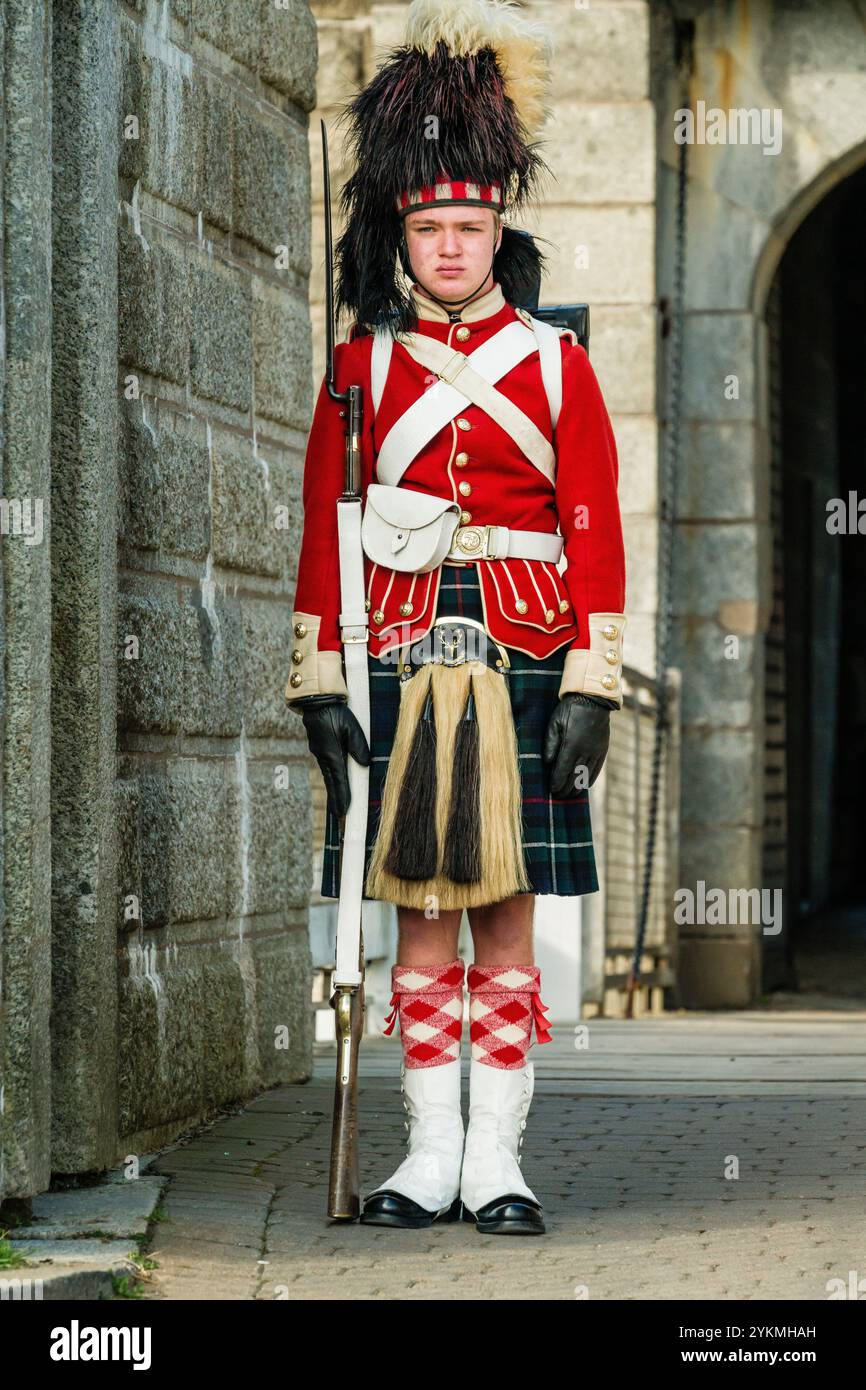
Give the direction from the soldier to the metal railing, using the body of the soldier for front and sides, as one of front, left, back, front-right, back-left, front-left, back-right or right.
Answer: back

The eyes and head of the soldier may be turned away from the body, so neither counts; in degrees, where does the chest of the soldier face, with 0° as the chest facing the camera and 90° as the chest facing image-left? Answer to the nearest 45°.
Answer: approximately 0°
